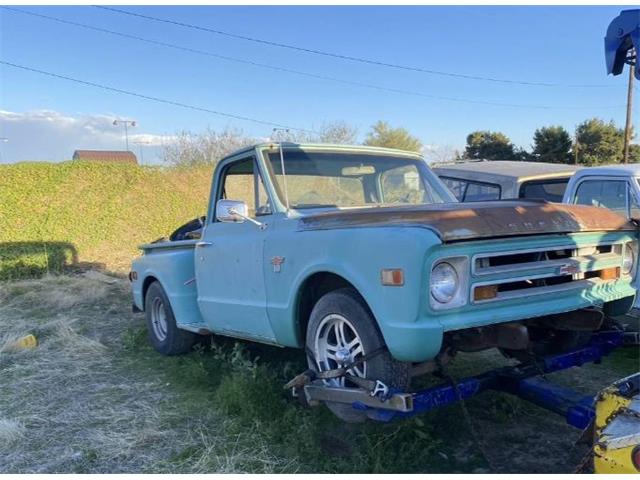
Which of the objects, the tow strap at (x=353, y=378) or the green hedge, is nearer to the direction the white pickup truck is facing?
the tow strap

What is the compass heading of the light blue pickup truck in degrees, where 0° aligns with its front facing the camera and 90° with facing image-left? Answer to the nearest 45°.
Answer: approximately 315°
